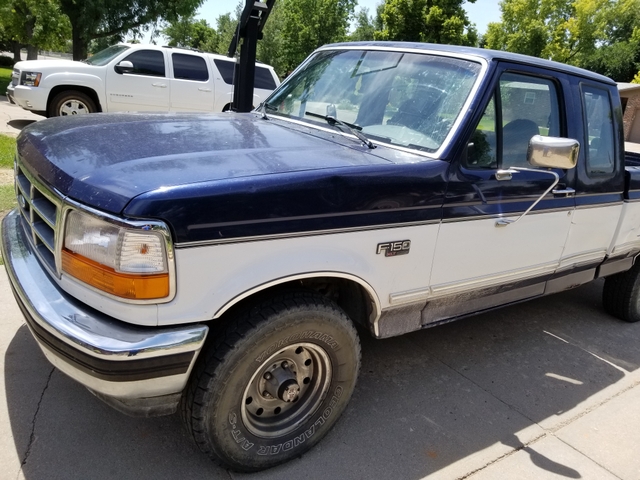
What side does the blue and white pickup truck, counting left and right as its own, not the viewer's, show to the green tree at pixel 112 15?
right

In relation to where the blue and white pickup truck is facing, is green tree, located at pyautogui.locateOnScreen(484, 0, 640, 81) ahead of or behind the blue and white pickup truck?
behind

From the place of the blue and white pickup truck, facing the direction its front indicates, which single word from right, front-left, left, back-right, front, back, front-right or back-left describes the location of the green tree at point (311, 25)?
back-right

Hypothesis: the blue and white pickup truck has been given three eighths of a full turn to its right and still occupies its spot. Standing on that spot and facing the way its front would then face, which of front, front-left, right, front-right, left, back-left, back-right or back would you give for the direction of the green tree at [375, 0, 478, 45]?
front

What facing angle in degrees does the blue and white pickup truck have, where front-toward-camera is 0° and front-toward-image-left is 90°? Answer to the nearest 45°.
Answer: approximately 45°

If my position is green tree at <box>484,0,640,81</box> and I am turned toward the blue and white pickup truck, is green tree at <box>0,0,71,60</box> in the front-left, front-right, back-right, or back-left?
front-right

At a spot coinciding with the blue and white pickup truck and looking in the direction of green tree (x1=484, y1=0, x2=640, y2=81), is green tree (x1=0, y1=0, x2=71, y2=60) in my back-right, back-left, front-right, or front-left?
front-left

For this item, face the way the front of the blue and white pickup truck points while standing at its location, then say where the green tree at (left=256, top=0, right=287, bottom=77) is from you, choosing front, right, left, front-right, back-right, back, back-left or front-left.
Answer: back-right

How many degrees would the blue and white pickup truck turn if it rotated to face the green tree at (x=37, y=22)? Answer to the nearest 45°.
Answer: approximately 90° to its right
